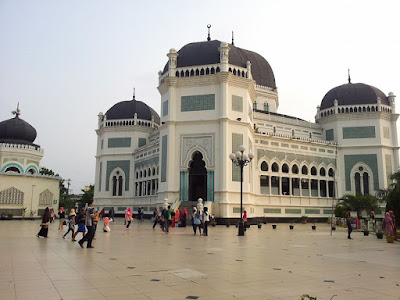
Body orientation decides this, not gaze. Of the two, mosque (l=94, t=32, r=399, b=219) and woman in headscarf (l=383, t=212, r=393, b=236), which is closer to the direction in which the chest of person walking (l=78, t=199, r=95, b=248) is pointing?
the woman in headscarf

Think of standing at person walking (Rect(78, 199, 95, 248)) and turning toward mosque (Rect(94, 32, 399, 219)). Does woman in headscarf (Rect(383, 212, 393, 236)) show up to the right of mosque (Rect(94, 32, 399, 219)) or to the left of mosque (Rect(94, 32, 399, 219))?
right
